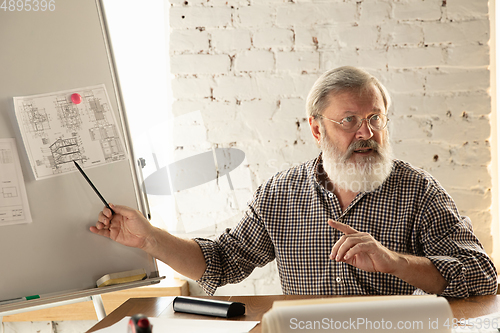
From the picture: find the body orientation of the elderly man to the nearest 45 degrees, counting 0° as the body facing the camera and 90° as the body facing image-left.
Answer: approximately 0°

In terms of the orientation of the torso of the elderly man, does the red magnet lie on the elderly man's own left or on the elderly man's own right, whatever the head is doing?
on the elderly man's own right

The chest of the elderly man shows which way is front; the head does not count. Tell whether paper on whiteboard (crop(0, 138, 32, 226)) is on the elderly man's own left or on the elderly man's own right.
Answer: on the elderly man's own right

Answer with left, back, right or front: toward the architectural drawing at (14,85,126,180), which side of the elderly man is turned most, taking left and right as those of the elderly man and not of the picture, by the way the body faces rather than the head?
right
